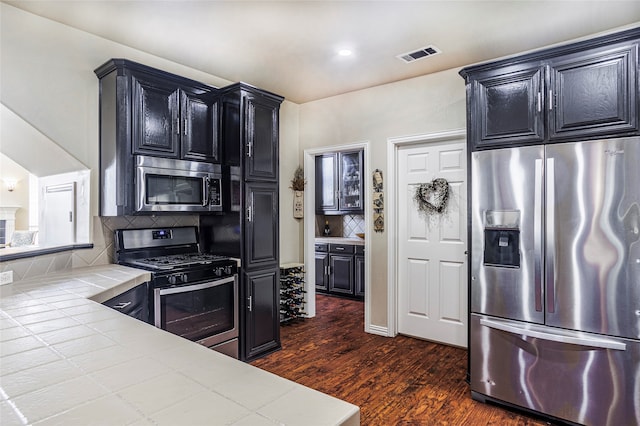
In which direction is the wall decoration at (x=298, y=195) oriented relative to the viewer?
toward the camera

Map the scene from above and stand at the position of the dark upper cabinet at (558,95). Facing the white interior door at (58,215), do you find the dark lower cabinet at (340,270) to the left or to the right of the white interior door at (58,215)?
right

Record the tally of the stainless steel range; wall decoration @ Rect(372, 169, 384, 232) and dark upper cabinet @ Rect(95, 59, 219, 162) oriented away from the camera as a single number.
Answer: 0

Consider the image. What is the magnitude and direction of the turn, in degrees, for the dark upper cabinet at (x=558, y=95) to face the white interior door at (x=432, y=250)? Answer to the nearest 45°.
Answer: approximately 90° to its right

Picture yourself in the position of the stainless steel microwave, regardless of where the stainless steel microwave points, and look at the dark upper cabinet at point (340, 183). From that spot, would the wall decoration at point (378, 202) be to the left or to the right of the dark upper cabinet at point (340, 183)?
right

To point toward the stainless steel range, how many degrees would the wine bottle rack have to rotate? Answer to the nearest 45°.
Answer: approximately 90° to its right

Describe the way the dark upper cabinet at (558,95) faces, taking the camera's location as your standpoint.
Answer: facing the viewer and to the left of the viewer

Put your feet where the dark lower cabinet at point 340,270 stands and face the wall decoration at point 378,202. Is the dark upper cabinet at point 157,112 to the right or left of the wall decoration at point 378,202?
right

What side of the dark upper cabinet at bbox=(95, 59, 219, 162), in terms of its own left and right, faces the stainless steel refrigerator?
front

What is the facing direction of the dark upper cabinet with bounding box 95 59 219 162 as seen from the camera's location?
facing the viewer and to the right of the viewer

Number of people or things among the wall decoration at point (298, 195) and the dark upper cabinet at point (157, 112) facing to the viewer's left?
0
